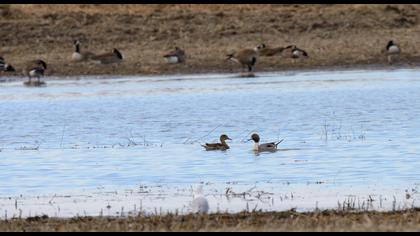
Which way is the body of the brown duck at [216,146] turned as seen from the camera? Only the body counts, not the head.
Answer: to the viewer's right

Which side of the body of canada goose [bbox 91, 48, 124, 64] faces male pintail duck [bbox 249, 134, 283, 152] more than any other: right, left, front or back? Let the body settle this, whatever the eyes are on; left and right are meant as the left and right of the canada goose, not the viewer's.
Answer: right

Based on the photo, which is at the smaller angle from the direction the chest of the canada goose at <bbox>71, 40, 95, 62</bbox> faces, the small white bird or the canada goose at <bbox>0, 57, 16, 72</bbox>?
the canada goose

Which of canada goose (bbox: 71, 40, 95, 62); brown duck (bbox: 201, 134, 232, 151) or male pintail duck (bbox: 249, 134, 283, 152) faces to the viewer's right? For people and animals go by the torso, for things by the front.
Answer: brown duck (bbox: 201, 134, 232, 151)

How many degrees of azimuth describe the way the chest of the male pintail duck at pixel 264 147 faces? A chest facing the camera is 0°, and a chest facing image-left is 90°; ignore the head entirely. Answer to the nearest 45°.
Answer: approximately 90°

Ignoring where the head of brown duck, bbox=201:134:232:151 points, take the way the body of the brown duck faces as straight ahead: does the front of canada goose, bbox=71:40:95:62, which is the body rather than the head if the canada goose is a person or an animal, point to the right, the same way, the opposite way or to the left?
the opposite way

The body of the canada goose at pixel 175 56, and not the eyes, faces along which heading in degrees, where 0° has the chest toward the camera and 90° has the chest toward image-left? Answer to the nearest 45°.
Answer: approximately 270°

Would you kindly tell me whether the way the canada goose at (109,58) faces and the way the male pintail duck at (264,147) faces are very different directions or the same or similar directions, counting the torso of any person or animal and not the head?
very different directions
